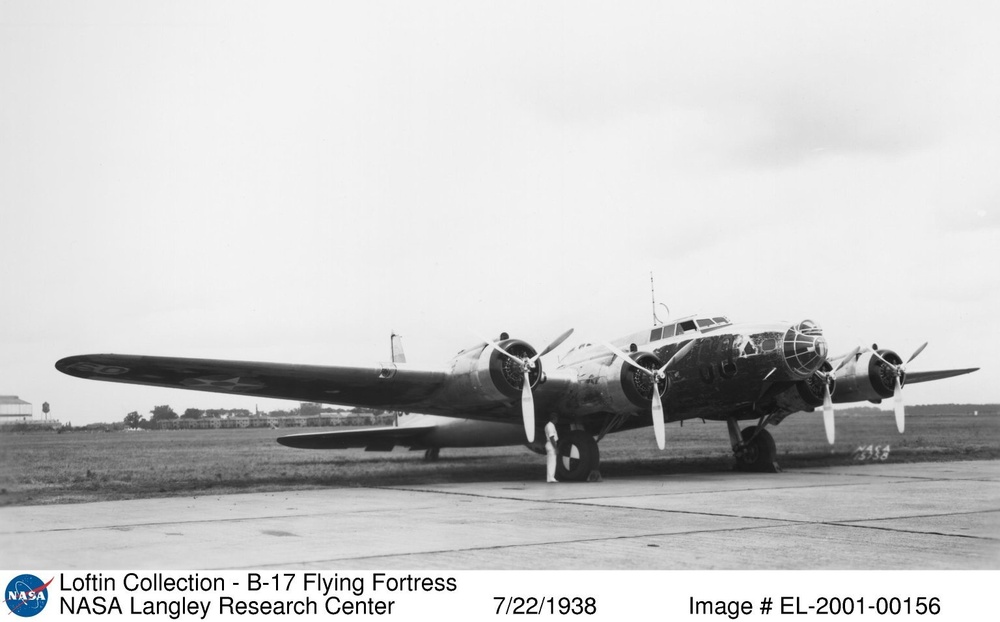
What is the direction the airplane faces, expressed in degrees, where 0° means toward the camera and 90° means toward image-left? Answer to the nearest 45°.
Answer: approximately 315°
